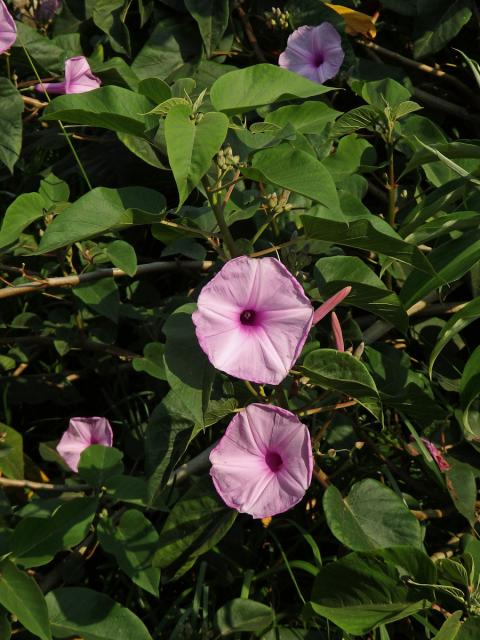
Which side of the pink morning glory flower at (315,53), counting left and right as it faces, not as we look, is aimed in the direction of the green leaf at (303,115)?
front

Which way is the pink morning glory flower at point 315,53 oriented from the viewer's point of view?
toward the camera

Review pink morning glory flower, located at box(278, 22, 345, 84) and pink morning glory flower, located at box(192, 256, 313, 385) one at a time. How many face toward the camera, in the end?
2

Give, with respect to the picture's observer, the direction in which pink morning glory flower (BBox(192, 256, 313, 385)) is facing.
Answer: facing the viewer

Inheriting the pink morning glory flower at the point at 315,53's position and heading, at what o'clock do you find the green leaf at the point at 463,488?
The green leaf is roughly at 11 o'clock from the pink morning glory flower.

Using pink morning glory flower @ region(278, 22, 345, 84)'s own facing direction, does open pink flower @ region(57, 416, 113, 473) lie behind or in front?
in front

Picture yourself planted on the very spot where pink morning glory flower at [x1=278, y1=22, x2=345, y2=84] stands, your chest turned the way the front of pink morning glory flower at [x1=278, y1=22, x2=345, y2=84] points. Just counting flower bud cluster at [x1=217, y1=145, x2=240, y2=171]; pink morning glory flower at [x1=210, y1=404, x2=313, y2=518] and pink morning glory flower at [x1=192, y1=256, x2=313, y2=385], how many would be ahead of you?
3

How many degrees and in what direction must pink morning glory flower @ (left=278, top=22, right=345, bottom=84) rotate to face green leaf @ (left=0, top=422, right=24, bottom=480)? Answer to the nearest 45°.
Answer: approximately 45° to its right

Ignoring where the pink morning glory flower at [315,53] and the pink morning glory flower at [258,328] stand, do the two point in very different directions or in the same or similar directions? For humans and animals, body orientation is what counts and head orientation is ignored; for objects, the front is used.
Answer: same or similar directions
